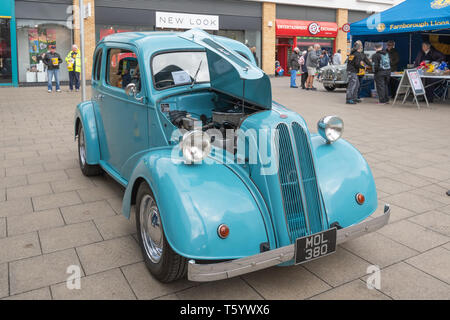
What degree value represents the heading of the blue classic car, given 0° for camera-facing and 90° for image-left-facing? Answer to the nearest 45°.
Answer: approximately 315°

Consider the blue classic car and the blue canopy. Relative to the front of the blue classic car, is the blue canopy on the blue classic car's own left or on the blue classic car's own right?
on the blue classic car's own left

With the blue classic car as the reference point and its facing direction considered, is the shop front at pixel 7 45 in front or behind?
behind

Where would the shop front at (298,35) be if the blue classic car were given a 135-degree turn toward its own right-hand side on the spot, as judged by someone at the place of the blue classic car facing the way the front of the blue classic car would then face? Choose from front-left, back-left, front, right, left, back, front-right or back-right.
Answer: right

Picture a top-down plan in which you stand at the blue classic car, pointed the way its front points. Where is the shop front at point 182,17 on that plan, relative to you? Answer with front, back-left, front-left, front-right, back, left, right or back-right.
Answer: back-left

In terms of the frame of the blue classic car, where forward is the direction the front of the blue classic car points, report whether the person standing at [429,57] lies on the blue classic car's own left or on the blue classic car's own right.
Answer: on the blue classic car's own left

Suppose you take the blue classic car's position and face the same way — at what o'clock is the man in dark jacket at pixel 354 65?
The man in dark jacket is roughly at 8 o'clock from the blue classic car.
